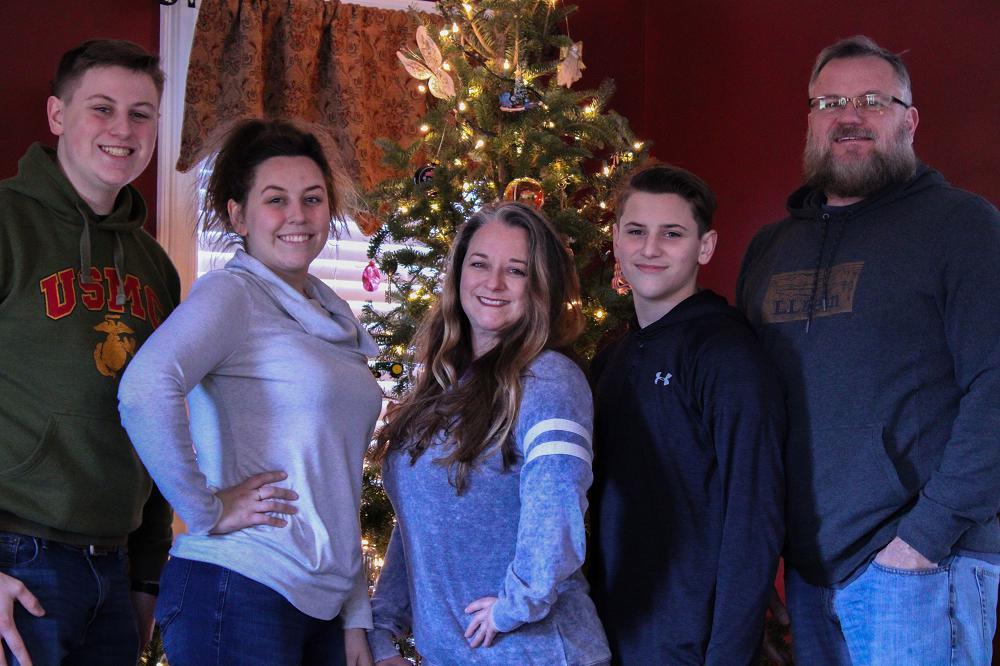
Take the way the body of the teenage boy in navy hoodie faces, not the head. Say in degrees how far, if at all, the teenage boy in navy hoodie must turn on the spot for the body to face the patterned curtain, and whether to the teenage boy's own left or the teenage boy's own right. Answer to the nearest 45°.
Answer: approximately 90° to the teenage boy's own right

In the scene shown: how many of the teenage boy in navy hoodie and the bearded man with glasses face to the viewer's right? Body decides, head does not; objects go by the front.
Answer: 0

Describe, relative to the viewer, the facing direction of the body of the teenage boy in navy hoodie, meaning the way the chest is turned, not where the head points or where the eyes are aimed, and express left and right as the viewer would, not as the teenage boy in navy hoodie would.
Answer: facing the viewer and to the left of the viewer

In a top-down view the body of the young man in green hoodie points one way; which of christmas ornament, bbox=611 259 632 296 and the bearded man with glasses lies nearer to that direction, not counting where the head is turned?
the bearded man with glasses

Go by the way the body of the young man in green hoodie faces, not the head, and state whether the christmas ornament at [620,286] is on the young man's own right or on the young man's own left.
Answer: on the young man's own left

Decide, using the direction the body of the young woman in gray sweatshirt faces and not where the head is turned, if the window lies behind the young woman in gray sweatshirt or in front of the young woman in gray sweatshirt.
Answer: behind

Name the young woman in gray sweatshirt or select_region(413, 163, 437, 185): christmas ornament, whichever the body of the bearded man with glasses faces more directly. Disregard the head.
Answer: the young woman in gray sweatshirt

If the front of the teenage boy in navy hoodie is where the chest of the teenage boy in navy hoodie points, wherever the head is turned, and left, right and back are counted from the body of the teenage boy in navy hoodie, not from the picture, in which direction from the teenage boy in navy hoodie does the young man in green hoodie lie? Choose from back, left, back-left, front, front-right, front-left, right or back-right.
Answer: front-right

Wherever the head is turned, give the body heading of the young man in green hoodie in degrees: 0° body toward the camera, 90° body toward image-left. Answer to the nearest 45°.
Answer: approximately 315°

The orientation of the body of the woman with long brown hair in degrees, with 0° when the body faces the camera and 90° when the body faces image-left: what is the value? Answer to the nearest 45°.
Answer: approximately 45°
